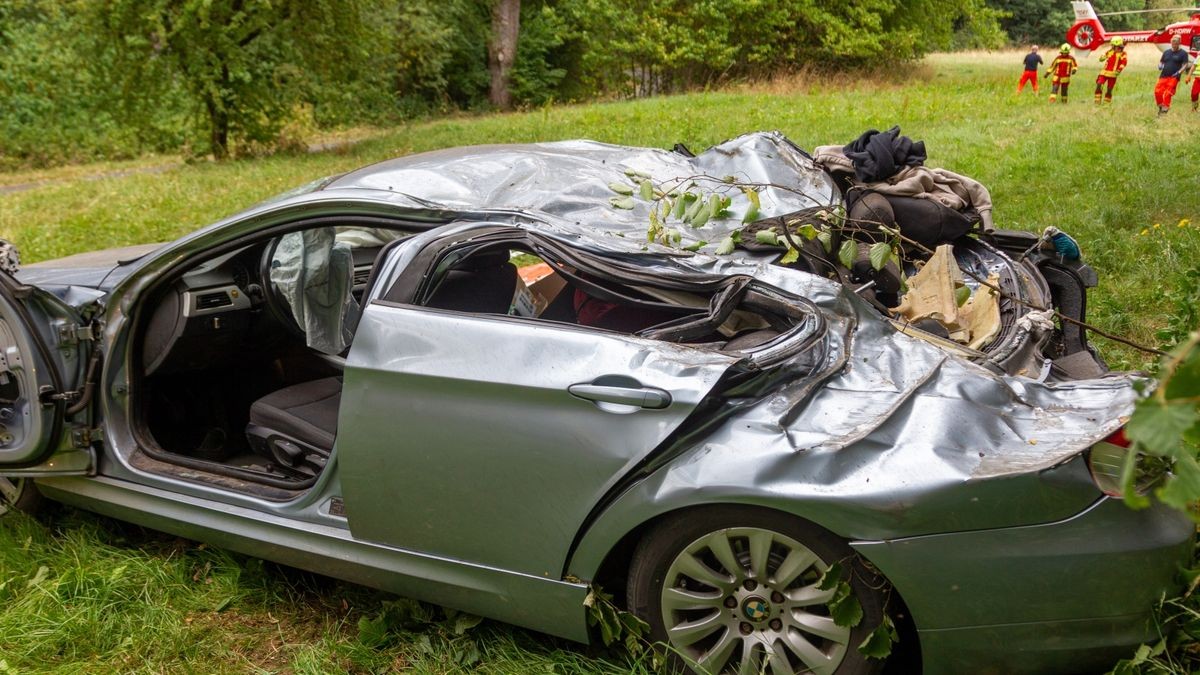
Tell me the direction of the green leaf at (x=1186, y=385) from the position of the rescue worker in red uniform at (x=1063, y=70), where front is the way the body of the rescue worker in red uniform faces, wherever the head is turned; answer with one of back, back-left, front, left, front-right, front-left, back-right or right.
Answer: back

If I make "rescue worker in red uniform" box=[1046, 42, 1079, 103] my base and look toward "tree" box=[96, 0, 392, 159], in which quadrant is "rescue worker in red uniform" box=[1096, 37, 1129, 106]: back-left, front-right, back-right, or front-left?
back-left

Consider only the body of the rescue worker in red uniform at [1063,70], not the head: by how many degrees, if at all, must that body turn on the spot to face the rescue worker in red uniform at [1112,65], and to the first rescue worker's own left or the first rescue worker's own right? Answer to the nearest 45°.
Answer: approximately 90° to the first rescue worker's own right

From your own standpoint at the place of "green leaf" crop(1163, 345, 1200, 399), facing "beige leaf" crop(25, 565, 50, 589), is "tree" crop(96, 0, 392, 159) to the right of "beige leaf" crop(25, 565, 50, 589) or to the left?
right

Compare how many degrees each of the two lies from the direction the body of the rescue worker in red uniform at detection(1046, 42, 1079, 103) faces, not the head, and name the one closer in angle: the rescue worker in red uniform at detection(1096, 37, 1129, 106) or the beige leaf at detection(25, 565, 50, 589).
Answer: the rescue worker in red uniform

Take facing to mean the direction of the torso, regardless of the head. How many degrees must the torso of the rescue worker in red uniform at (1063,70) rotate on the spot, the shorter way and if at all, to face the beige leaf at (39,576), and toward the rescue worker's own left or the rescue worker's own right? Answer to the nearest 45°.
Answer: approximately 180°
